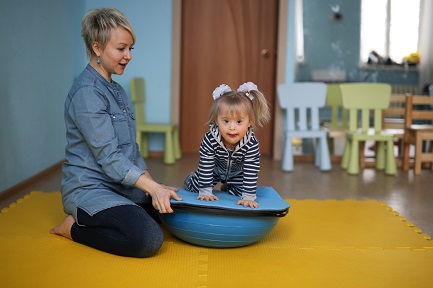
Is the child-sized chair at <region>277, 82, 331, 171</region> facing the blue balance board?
yes

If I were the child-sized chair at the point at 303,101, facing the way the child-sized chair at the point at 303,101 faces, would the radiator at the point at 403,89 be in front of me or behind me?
behind

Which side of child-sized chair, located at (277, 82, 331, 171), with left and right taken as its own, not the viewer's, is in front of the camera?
front

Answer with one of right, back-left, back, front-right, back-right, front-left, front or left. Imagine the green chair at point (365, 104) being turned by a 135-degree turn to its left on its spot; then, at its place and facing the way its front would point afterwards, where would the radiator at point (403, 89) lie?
front-left

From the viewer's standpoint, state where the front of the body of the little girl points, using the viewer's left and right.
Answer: facing the viewer

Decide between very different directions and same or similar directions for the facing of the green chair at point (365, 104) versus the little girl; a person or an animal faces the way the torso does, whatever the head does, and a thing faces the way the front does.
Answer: same or similar directions

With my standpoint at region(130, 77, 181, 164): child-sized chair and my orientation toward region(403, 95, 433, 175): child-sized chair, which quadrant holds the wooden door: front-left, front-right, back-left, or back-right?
front-left

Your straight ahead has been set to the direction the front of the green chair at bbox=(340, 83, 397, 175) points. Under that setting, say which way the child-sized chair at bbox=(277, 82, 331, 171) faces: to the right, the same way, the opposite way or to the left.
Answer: the same way

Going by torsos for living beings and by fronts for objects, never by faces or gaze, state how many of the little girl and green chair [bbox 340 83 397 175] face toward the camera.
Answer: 2

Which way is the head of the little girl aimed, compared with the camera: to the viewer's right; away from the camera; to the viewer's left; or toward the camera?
toward the camera

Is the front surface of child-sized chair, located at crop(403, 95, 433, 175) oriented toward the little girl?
no

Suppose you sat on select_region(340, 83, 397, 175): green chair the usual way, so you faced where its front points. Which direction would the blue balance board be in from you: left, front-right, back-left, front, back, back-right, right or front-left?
front

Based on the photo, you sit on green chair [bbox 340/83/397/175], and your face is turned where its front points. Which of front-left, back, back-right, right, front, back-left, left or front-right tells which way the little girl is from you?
front

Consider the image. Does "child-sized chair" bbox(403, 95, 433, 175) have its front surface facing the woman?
no

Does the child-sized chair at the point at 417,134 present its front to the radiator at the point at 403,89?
no

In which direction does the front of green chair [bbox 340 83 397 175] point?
toward the camera

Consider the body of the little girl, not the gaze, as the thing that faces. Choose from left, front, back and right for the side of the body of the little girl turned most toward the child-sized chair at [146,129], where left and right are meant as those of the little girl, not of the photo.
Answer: back
